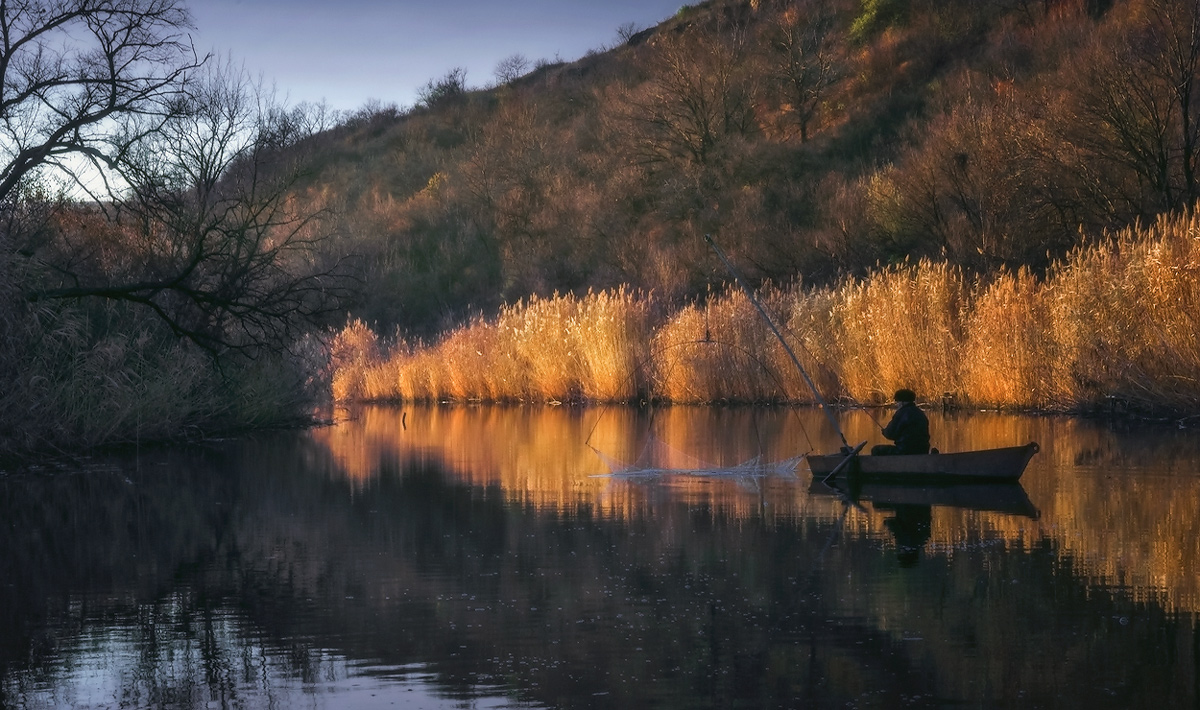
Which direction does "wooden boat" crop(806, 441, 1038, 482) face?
to the viewer's right

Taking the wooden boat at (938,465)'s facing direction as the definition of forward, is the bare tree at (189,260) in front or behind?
behind

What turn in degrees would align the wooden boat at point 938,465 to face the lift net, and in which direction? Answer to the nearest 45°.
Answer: approximately 135° to its left

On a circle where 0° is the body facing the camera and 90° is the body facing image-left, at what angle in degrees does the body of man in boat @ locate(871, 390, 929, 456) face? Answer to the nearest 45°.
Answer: approximately 90°
